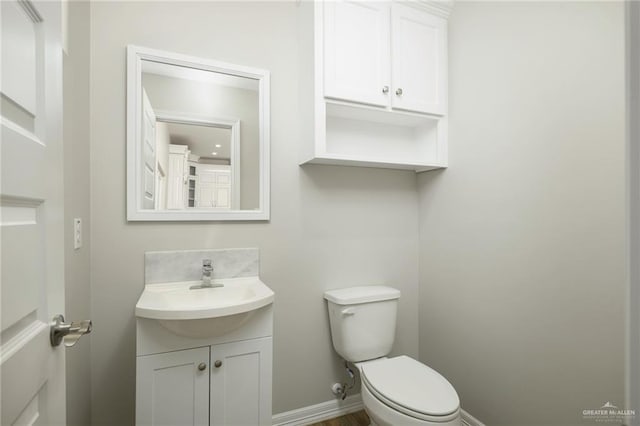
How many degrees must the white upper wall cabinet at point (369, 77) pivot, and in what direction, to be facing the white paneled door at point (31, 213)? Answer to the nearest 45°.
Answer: approximately 90° to its right

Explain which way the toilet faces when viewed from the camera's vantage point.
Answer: facing the viewer and to the right of the viewer

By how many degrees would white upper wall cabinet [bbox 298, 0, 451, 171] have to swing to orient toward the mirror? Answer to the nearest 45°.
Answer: approximately 135° to its right

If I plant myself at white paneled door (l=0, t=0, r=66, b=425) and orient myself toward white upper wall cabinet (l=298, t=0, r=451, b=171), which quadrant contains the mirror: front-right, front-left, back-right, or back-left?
front-left

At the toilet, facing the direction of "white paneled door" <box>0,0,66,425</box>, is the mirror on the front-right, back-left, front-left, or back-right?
front-right

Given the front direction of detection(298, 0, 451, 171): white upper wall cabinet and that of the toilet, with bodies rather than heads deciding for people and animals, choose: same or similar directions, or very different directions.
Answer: same or similar directions

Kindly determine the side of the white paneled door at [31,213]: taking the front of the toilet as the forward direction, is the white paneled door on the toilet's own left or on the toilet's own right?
on the toilet's own right

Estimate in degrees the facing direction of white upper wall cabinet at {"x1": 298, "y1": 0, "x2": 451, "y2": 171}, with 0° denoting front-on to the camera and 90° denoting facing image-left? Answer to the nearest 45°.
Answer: approximately 315°

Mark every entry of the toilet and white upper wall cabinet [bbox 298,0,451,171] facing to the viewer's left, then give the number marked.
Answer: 0

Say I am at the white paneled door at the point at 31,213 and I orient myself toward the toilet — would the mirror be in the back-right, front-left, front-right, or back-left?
front-left

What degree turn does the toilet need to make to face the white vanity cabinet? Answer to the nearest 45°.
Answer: approximately 90° to its right
